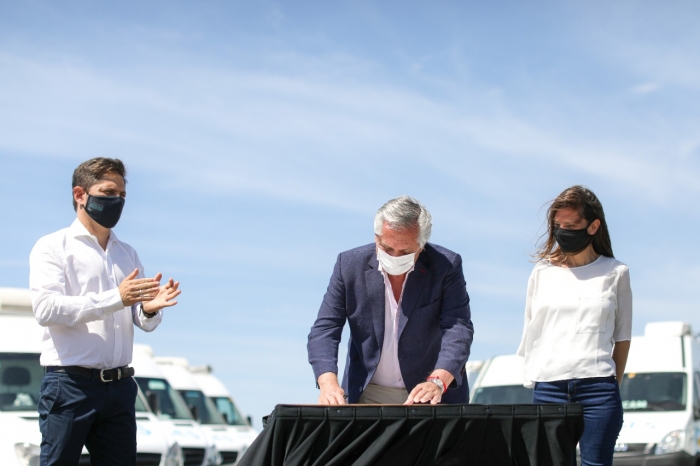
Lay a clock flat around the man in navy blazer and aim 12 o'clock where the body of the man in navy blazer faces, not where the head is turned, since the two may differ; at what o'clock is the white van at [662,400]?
The white van is roughly at 7 o'clock from the man in navy blazer.

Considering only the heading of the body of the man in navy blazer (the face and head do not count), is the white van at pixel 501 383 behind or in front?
behind

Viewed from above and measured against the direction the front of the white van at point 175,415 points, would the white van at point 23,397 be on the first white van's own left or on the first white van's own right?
on the first white van's own right

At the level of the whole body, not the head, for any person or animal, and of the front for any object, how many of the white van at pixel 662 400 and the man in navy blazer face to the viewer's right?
0

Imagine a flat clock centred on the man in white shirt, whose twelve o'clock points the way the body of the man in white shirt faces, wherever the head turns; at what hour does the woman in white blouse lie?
The woman in white blouse is roughly at 11 o'clock from the man in white shirt.

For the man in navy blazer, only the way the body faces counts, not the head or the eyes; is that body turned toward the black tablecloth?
yes

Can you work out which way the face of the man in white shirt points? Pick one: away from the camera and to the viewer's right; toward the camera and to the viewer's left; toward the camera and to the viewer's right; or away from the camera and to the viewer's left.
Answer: toward the camera and to the viewer's right

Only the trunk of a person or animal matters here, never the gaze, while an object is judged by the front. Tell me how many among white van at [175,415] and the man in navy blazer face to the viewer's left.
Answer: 0

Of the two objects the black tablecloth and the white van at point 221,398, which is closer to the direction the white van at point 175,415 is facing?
the black tablecloth

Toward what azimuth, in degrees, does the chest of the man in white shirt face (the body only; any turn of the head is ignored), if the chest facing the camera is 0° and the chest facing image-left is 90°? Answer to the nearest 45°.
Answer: approximately 315°

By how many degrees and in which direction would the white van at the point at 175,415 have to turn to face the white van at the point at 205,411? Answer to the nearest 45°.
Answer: approximately 135° to its left

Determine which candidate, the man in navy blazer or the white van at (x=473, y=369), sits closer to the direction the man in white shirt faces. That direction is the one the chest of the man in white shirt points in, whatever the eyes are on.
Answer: the man in navy blazer
